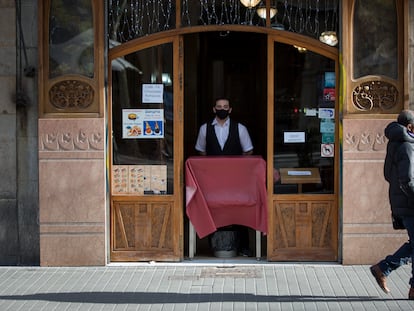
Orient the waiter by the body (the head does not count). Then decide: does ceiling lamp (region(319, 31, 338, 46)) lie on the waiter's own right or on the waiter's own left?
on the waiter's own left

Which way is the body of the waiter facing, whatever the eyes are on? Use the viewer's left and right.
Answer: facing the viewer

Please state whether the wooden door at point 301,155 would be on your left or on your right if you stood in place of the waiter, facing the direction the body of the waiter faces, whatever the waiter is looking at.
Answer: on your left
